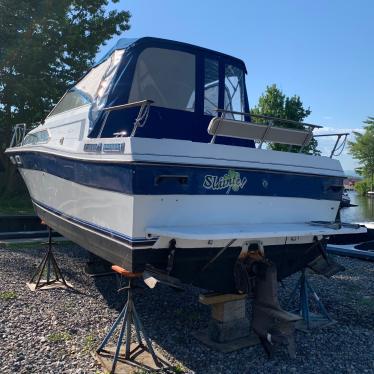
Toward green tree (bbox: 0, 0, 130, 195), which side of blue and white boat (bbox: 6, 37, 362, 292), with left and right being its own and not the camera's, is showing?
front

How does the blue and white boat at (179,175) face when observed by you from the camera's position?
facing away from the viewer and to the left of the viewer

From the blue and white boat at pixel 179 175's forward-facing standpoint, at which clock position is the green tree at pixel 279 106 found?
The green tree is roughly at 2 o'clock from the blue and white boat.

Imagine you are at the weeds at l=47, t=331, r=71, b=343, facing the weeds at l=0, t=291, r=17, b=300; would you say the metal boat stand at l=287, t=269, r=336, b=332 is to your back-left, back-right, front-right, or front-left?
back-right
